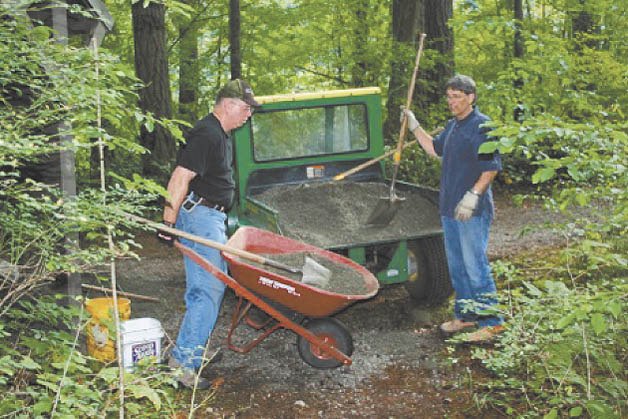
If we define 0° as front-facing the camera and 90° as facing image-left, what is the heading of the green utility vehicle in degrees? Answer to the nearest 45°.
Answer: approximately 135°

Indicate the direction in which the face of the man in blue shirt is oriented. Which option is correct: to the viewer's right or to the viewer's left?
to the viewer's left

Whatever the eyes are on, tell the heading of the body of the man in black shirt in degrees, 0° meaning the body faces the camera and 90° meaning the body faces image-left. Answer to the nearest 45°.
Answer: approximately 270°

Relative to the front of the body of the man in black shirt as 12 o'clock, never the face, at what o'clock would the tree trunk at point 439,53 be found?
The tree trunk is roughly at 10 o'clock from the man in black shirt.

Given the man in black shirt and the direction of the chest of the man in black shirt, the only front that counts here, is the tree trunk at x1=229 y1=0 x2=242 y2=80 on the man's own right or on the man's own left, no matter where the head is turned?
on the man's own left

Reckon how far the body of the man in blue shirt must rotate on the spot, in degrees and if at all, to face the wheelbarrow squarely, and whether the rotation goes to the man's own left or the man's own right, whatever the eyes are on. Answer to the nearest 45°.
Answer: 0° — they already face it

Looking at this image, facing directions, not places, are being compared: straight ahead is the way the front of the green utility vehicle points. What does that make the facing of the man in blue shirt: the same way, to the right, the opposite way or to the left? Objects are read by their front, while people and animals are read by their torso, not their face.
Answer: to the left

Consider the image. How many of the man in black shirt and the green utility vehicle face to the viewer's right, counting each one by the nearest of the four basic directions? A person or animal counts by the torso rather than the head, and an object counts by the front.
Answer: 1

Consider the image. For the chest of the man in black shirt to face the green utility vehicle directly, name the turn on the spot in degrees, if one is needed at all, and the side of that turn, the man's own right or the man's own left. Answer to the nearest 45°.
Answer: approximately 45° to the man's own left
